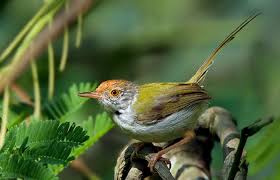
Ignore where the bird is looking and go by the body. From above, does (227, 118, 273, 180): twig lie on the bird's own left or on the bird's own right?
on the bird's own left

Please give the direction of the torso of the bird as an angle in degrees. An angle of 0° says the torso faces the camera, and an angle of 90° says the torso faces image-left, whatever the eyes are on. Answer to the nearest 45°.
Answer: approximately 90°

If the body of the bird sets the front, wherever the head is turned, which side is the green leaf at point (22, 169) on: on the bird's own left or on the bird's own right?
on the bird's own left

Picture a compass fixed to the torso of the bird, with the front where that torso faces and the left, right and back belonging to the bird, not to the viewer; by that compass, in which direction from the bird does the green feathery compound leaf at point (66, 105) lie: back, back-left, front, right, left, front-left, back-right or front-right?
front-left
